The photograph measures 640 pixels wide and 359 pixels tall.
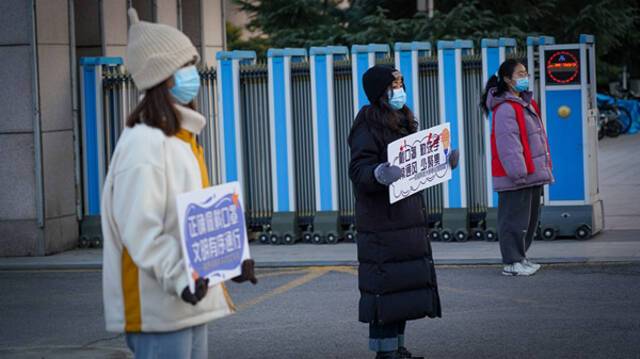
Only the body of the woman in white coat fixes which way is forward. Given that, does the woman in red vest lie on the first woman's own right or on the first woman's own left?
on the first woman's own left

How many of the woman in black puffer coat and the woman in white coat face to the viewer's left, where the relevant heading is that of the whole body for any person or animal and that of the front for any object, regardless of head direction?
0

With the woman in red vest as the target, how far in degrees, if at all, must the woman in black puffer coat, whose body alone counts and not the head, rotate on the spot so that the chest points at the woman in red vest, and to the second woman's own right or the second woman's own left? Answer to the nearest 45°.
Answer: approximately 135° to the second woman's own left

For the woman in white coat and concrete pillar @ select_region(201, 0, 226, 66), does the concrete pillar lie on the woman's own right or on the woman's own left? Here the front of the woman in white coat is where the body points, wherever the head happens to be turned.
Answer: on the woman's own left

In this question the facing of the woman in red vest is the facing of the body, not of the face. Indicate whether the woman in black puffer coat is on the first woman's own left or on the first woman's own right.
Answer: on the first woman's own right

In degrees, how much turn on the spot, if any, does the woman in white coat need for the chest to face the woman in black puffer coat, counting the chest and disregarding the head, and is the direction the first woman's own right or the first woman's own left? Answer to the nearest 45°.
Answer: approximately 45° to the first woman's own left

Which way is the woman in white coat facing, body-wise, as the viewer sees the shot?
to the viewer's right

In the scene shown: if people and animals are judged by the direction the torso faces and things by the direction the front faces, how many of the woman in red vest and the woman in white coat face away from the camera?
0
